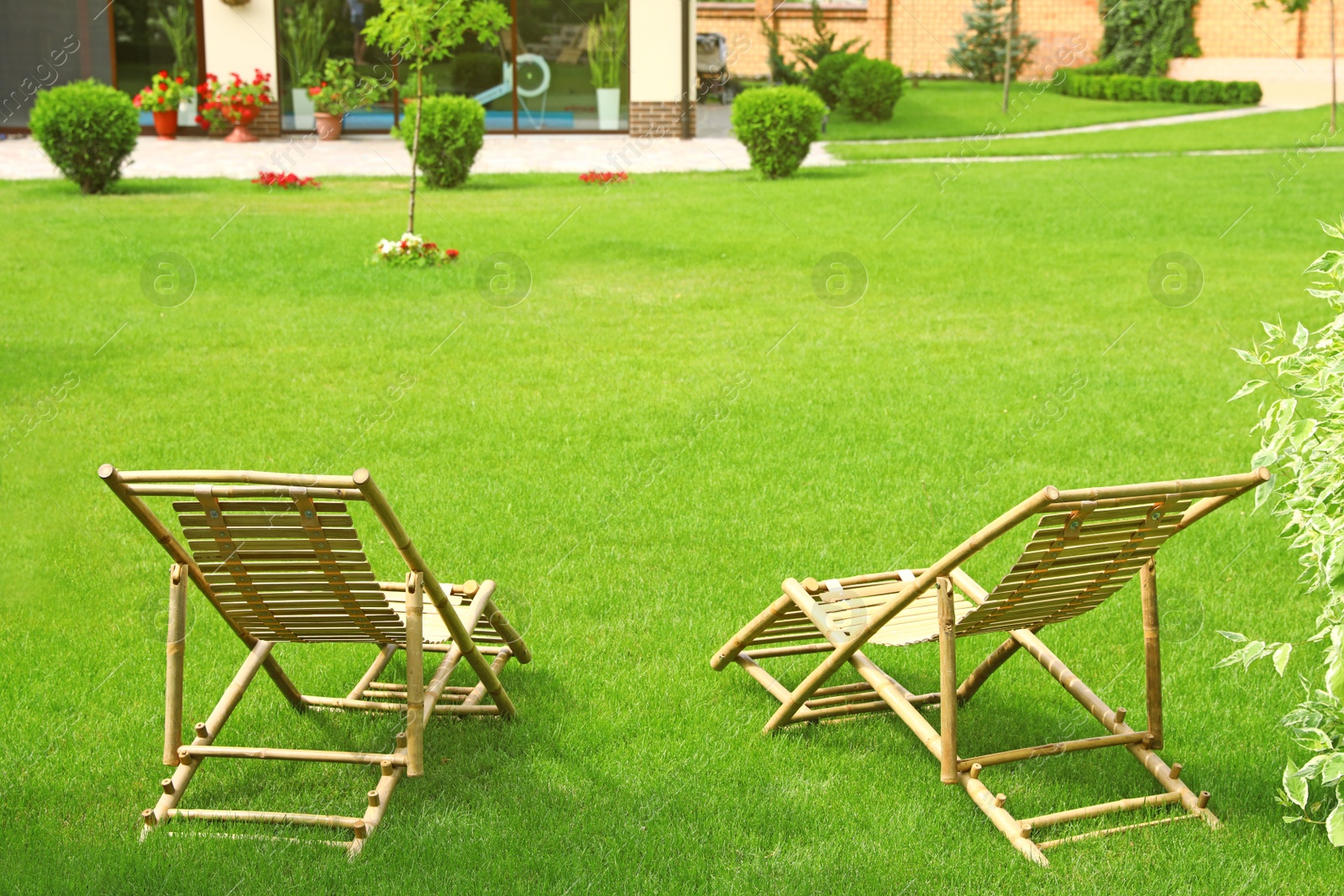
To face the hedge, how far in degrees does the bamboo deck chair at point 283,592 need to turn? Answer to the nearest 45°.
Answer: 0° — it already faces it

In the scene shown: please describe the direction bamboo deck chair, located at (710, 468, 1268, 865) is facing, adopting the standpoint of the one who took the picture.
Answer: facing away from the viewer and to the left of the viewer

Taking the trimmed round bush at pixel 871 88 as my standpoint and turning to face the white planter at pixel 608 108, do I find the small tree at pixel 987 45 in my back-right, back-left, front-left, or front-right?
back-right

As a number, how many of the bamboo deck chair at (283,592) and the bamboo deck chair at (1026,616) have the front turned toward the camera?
0

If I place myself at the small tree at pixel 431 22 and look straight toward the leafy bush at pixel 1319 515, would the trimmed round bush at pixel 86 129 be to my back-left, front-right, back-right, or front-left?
back-right

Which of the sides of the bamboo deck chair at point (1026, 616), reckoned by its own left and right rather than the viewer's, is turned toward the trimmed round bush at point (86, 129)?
front

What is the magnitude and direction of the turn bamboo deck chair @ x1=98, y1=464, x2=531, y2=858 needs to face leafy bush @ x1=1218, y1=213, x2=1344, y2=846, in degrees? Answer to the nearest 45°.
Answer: approximately 45° to its right

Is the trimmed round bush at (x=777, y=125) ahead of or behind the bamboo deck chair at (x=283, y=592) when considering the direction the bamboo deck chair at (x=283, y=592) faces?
ahead

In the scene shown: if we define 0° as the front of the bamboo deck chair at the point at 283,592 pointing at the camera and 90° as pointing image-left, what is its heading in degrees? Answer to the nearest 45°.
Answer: approximately 225°

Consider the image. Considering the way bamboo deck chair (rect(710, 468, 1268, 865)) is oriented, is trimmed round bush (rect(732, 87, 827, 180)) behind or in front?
in front

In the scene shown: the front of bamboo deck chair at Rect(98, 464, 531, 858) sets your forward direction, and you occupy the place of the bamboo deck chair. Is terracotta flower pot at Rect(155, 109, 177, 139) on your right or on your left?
on your left
